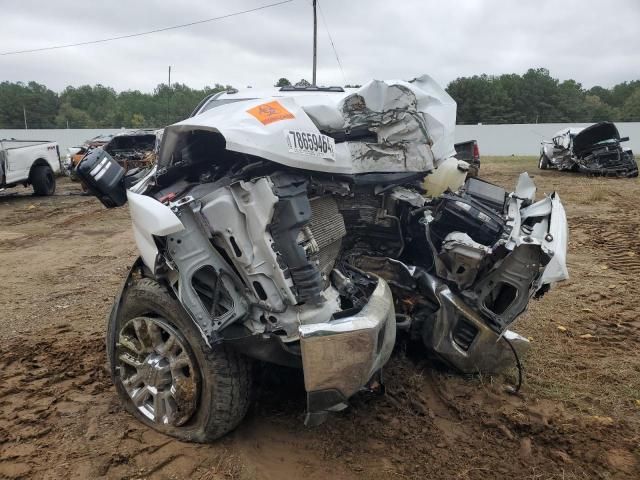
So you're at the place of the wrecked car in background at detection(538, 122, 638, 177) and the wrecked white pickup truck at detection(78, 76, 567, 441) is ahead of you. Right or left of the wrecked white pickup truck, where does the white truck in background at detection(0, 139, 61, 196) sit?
right

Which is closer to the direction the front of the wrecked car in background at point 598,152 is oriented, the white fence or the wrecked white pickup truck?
the wrecked white pickup truck

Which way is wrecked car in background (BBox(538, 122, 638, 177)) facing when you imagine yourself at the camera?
facing the viewer and to the right of the viewer

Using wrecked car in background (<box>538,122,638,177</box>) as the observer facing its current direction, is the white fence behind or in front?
behind

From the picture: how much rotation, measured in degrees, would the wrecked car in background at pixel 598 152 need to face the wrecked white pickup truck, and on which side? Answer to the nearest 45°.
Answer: approximately 45° to its right

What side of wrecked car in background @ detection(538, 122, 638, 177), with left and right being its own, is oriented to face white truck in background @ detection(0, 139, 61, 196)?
right
